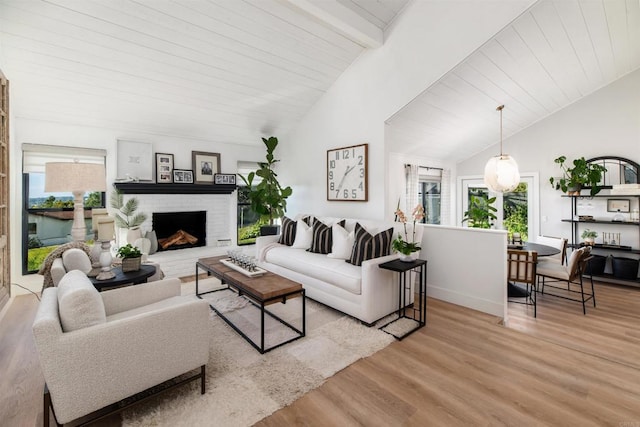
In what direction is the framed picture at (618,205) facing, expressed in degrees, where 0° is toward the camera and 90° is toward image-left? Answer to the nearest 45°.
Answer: approximately 0°

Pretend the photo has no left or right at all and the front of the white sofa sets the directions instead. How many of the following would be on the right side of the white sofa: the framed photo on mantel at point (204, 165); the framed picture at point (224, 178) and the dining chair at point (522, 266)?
2

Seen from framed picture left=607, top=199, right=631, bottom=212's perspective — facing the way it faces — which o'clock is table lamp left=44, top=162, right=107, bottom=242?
The table lamp is roughly at 1 o'clock from the framed picture.

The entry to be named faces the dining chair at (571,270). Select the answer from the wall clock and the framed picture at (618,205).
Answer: the framed picture

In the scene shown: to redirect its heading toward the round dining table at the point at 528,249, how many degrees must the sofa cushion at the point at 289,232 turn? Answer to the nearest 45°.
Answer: approximately 135° to its left

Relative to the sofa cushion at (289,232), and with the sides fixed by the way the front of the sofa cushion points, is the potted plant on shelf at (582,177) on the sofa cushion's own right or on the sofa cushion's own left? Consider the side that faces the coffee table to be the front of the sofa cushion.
on the sofa cushion's own left

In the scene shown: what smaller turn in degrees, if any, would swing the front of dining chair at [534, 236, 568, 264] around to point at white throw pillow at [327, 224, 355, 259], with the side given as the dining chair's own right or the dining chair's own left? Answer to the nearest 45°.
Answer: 0° — it already faces it
